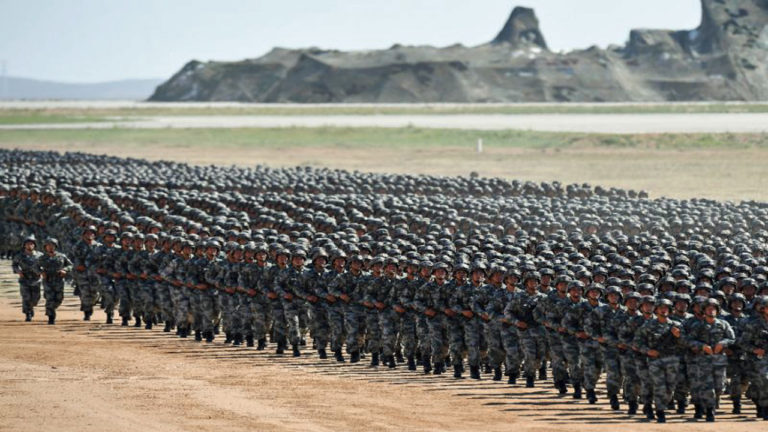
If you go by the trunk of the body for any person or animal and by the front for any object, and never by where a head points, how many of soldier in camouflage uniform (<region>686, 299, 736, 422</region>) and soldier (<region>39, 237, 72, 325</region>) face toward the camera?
2

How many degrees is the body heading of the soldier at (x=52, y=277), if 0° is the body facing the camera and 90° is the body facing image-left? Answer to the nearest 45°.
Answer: approximately 0°
